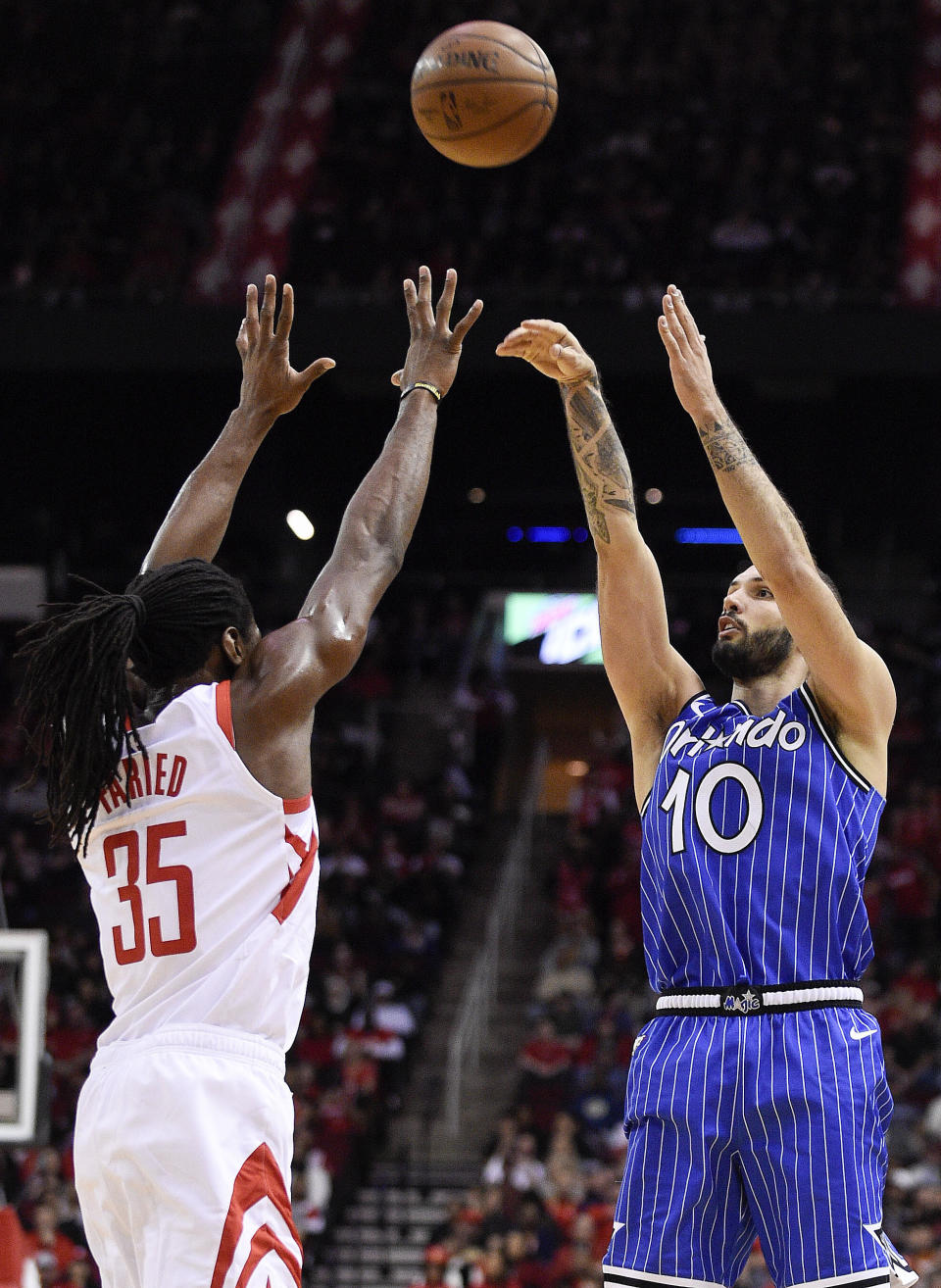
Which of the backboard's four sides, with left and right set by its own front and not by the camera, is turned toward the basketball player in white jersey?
front

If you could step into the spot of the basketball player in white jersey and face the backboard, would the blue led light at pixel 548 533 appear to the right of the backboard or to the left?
right

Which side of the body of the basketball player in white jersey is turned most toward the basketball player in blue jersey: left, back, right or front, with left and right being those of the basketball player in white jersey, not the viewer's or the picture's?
front

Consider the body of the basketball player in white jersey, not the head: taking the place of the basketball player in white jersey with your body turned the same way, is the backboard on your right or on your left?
on your left

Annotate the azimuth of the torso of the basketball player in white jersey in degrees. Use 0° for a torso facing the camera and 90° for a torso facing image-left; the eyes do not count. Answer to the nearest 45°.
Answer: approximately 225°

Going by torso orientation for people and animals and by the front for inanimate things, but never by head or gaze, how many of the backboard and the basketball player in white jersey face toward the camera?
1

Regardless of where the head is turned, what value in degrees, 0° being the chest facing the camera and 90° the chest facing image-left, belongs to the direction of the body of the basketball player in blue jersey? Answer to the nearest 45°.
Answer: approximately 45°

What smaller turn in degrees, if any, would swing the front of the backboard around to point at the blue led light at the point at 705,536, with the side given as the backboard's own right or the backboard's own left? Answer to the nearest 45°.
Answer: approximately 135° to the backboard's own left
